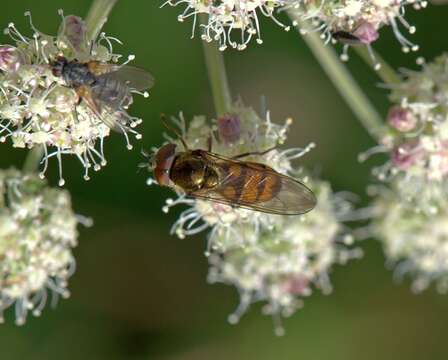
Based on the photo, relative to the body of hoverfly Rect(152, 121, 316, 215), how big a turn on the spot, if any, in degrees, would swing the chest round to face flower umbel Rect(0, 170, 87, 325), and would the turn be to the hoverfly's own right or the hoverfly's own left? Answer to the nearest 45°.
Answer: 0° — it already faces it

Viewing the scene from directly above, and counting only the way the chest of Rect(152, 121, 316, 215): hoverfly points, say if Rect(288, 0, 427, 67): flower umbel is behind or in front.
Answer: behind

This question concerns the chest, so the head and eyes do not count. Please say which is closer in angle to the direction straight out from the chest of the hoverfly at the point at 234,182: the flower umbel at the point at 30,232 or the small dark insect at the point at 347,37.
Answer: the flower umbel

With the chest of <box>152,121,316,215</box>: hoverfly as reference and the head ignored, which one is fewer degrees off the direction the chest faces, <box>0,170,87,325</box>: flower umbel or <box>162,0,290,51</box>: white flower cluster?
the flower umbel

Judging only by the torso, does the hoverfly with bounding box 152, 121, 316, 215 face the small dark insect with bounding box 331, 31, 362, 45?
no

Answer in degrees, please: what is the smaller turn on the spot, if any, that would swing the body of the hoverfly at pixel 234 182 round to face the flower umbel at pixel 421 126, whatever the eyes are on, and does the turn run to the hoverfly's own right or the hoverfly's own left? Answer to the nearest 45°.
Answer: approximately 180°

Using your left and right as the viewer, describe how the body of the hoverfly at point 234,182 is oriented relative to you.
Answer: facing to the left of the viewer
